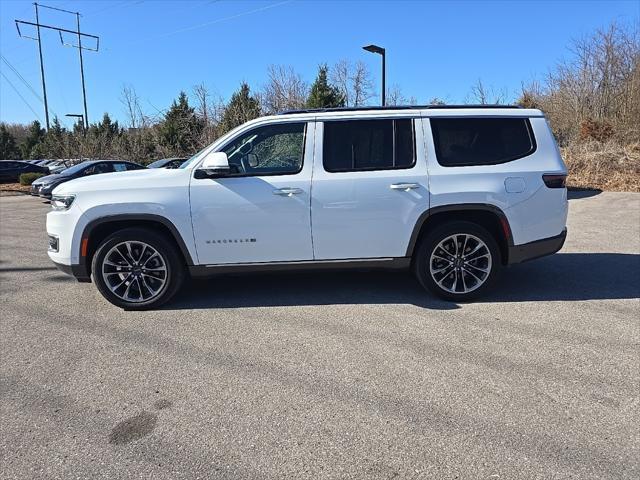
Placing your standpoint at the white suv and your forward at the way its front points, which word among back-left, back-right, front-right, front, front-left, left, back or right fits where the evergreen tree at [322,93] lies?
right

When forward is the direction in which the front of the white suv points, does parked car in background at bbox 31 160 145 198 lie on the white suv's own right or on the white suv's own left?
on the white suv's own right

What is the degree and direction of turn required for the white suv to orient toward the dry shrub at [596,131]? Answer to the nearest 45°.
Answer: approximately 135° to its right

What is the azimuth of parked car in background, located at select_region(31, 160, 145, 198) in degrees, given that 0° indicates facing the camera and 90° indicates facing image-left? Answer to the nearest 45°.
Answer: approximately 45°

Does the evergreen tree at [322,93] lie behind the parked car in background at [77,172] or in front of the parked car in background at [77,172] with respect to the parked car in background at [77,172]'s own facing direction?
behind

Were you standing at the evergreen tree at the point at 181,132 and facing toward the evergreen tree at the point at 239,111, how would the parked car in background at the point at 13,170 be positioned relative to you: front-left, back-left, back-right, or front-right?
back-right

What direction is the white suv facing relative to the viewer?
to the viewer's left
